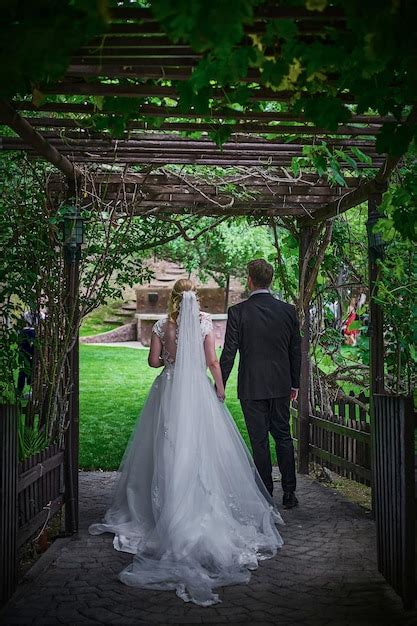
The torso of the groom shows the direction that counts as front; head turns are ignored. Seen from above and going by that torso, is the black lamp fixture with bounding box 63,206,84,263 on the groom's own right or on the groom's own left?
on the groom's own left

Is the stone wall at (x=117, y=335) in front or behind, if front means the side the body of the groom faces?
in front

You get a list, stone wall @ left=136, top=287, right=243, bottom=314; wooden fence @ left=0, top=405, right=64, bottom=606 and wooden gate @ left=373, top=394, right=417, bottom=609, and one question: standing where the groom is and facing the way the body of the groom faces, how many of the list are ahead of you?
1

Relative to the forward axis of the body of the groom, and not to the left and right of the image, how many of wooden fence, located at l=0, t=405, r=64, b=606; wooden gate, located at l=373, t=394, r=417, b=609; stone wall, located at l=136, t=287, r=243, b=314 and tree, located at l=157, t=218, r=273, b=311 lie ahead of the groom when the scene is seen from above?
2

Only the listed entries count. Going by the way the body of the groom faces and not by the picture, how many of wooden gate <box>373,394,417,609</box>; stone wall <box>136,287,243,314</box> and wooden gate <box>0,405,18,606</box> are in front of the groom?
1

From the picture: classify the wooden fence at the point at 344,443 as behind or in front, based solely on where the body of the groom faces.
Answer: in front

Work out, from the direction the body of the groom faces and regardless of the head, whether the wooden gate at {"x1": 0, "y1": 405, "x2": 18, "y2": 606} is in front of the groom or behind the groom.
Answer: behind

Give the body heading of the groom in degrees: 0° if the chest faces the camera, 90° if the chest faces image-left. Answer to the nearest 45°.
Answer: approximately 180°

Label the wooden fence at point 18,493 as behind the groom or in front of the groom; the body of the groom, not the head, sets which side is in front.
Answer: behind

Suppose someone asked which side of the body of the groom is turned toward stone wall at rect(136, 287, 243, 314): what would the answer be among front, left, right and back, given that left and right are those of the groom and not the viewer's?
front
